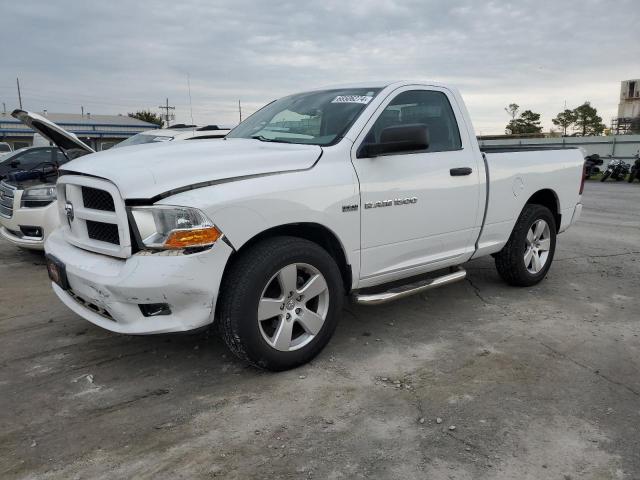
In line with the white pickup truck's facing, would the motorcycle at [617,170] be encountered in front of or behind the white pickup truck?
behind

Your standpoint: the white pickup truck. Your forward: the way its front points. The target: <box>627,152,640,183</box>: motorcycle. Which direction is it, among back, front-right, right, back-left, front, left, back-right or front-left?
back

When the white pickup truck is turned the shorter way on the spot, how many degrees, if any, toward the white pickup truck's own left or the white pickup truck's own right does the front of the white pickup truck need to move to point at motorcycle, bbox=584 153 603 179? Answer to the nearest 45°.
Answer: approximately 180°

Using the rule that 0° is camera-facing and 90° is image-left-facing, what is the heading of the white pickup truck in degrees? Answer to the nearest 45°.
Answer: approximately 45°
